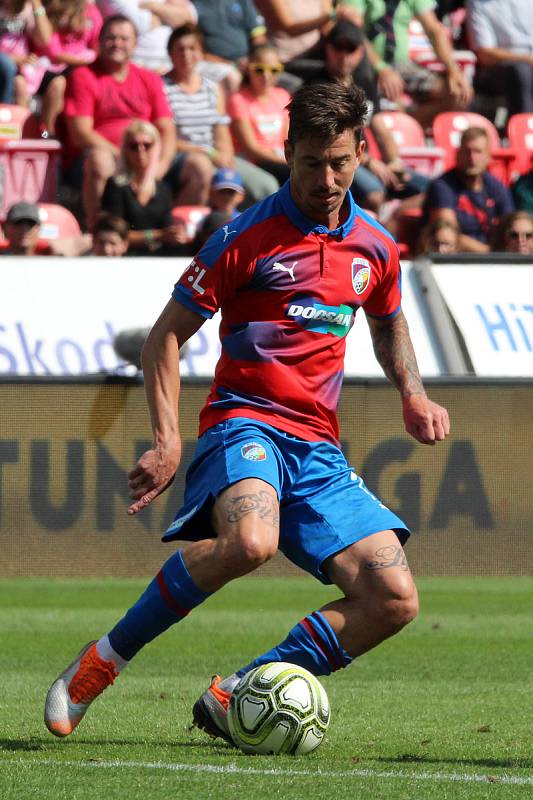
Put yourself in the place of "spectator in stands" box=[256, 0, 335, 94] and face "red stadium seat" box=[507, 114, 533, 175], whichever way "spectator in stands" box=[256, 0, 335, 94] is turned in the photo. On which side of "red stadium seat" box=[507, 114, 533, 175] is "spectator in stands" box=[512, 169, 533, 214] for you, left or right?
right

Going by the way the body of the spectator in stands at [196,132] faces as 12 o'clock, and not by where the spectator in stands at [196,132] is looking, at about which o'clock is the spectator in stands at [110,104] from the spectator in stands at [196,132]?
the spectator in stands at [110,104] is roughly at 2 o'clock from the spectator in stands at [196,132].

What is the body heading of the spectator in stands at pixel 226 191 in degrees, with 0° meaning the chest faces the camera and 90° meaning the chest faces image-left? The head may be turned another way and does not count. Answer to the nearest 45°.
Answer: approximately 0°

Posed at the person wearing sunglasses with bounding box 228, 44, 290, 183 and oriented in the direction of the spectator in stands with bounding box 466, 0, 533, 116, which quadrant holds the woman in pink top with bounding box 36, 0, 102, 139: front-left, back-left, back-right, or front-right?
back-left

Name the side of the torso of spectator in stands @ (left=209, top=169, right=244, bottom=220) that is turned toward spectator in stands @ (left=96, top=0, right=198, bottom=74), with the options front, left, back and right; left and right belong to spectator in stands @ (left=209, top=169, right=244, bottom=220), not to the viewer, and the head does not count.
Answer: back

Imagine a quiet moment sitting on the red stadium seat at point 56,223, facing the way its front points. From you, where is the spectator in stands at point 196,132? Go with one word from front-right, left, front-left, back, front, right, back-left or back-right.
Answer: back-left

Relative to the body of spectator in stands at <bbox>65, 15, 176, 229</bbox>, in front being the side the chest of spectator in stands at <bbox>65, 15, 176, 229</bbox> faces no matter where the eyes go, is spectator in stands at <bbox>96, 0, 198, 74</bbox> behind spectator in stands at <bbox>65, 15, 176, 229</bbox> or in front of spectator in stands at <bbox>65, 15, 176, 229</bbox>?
behind
